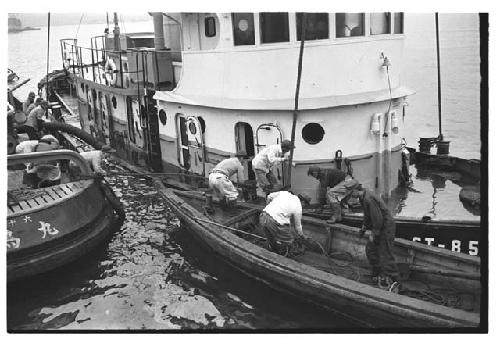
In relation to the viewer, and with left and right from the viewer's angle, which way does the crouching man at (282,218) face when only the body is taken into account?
facing away from the viewer and to the right of the viewer

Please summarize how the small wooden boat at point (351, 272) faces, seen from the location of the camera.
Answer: facing away from the viewer and to the left of the viewer

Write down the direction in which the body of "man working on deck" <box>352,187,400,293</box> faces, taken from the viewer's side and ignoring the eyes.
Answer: to the viewer's left

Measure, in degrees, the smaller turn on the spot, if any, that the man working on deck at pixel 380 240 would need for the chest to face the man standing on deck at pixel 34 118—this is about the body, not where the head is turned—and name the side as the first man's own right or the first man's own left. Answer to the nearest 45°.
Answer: approximately 45° to the first man's own right

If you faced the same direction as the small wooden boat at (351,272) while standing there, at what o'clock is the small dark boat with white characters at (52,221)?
the small dark boat with white characters at (52,221) is roughly at 11 o'clock from the small wooden boat at (351,272).

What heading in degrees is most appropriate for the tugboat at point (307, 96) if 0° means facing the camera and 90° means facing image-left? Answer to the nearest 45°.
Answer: approximately 315°

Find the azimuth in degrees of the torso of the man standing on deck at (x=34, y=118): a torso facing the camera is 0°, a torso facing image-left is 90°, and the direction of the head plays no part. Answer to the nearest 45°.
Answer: approximately 270°

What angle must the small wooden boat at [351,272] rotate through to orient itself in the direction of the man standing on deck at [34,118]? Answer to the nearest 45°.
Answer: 0° — it already faces them
